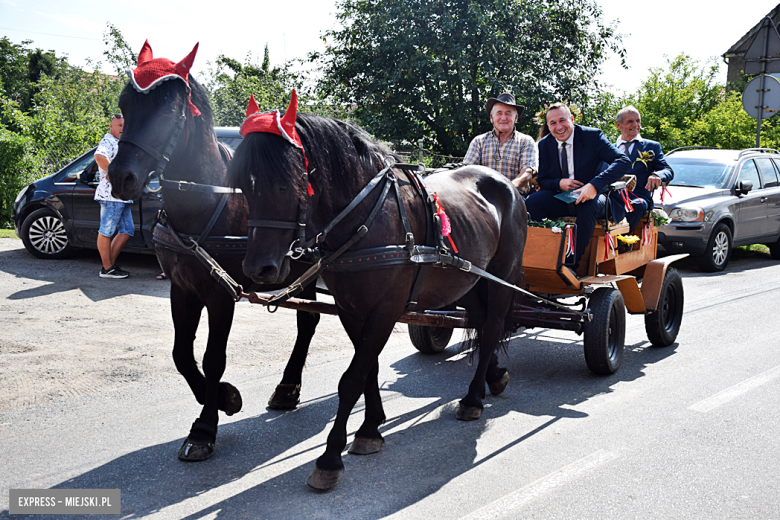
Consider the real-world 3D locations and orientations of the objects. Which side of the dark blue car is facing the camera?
left

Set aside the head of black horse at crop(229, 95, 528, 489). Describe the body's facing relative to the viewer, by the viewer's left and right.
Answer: facing the viewer and to the left of the viewer

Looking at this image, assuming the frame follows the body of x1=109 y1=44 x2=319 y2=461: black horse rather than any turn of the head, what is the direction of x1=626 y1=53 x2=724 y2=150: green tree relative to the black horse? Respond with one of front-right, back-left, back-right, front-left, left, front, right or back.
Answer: back

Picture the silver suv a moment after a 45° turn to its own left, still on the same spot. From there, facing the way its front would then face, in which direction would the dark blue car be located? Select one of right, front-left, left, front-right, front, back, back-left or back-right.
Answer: front-right

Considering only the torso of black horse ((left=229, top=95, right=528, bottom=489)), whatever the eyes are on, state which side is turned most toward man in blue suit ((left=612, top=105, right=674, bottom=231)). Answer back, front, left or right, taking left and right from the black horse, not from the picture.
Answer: back

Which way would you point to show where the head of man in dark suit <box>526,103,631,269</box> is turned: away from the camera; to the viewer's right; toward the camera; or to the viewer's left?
toward the camera

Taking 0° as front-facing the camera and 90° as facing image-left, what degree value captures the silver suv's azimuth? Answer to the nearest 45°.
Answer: approximately 45°

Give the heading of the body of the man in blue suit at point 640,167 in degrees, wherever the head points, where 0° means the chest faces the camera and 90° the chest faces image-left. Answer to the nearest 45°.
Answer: approximately 45°

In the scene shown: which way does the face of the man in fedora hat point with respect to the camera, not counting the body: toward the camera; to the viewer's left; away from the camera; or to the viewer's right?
toward the camera

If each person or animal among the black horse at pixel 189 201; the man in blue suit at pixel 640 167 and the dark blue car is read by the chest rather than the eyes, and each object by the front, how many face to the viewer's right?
0

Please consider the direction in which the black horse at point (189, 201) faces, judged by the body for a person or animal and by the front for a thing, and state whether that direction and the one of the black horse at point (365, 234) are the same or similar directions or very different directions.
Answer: same or similar directions
